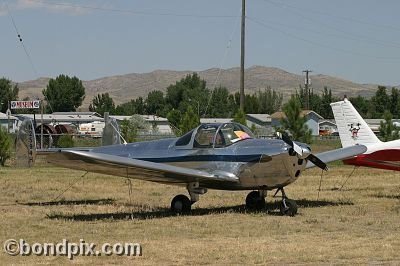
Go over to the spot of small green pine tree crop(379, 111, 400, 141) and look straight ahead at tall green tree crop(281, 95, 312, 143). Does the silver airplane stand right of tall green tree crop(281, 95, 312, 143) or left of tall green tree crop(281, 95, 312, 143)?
left

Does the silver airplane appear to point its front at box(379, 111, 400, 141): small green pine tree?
no

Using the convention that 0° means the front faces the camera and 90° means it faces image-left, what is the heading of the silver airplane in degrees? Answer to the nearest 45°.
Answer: approximately 315°

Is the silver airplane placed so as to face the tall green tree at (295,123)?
no
